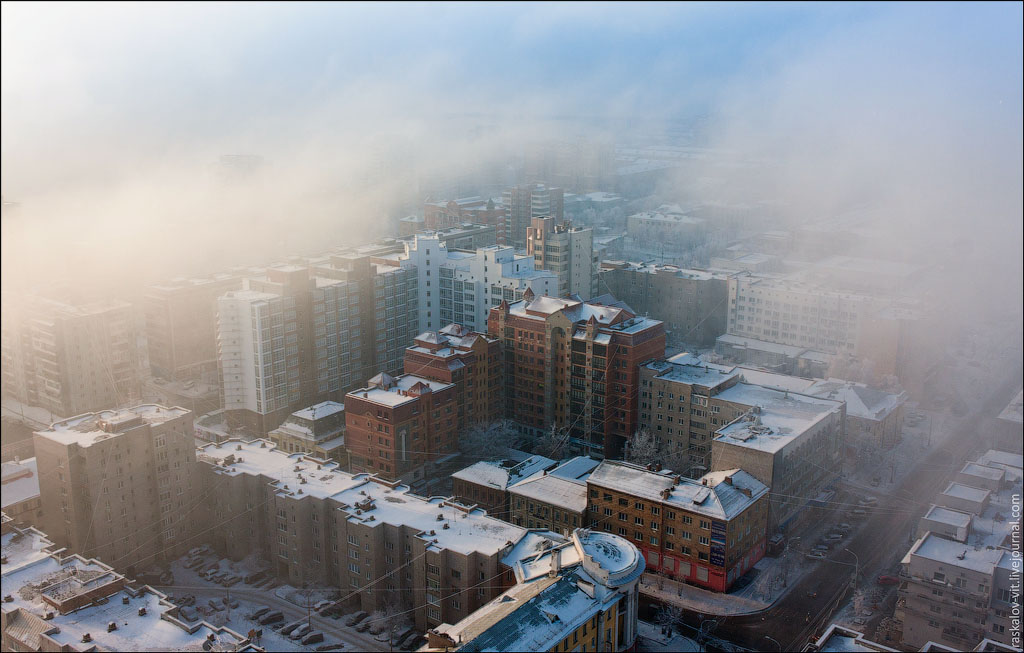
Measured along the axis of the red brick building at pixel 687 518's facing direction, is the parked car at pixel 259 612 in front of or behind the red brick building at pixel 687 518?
in front

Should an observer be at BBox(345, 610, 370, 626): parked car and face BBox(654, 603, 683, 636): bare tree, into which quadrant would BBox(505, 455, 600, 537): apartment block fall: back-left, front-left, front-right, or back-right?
front-left

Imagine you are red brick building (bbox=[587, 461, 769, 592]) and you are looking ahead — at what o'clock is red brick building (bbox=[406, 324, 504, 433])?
red brick building (bbox=[406, 324, 504, 433]) is roughly at 3 o'clock from red brick building (bbox=[587, 461, 769, 592]).

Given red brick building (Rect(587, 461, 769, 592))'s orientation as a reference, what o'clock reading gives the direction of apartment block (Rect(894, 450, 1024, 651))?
The apartment block is roughly at 8 o'clock from the red brick building.

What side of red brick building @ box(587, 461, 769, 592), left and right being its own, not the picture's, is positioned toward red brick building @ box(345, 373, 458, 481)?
right

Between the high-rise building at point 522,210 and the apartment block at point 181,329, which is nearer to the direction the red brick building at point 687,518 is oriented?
the apartment block

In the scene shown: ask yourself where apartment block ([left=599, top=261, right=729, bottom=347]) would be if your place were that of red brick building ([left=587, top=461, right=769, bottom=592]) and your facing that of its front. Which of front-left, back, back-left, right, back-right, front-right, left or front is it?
back-right

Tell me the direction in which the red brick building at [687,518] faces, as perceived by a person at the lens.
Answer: facing the viewer and to the left of the viewer

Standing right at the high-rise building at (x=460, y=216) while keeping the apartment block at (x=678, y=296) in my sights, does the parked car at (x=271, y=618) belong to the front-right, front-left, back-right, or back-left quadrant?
front-right

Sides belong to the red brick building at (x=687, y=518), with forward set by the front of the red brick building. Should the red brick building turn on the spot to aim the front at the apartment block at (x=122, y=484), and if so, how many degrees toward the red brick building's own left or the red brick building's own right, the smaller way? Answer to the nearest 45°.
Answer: approximately 45° to the red brick building's own right

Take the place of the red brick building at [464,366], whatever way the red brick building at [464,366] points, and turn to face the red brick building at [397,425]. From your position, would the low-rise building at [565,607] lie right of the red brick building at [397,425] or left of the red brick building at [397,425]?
left

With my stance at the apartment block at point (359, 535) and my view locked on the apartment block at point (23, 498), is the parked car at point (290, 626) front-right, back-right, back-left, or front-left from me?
front-left

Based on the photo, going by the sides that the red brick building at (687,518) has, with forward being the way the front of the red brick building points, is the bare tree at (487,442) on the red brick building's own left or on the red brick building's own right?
on the red brick building's own right

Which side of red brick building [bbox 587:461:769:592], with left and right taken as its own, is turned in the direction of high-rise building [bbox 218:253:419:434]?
right
